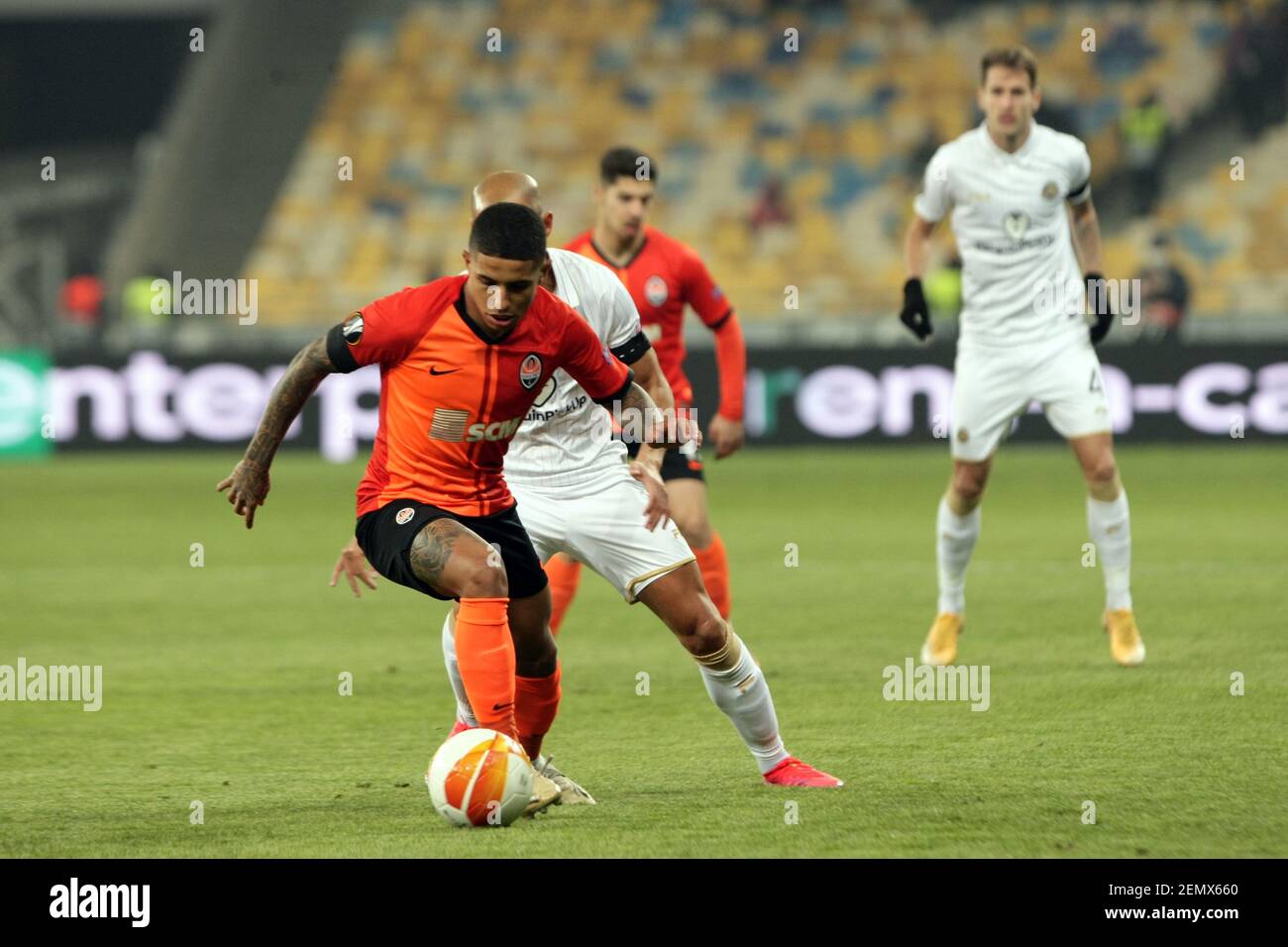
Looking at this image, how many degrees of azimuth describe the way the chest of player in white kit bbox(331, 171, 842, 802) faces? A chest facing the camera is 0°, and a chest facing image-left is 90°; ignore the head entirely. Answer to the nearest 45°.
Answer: approximately 0°

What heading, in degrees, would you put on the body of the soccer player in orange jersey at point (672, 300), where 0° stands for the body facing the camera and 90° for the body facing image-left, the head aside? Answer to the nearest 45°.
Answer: approximately 0°

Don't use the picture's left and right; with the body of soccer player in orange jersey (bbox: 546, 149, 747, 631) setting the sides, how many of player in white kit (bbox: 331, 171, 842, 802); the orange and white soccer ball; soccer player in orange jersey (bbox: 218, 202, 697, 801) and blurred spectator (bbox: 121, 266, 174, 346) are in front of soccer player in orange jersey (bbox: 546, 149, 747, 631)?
3

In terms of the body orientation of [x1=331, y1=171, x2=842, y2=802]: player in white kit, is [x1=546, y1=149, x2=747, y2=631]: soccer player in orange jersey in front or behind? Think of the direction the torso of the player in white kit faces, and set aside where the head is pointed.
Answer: behind

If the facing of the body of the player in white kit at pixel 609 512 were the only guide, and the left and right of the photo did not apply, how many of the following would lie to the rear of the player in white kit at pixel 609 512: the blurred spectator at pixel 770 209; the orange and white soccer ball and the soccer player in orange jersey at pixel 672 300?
2

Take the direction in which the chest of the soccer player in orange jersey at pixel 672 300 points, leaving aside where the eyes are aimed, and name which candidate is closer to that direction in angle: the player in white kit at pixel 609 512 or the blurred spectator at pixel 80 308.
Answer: the player in white kit

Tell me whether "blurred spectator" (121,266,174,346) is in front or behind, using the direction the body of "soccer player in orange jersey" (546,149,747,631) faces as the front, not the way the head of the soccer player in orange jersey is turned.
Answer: behind

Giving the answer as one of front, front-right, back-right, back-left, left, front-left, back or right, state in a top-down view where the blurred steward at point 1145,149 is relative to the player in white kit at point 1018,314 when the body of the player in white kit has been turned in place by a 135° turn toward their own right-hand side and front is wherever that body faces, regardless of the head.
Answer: front-right

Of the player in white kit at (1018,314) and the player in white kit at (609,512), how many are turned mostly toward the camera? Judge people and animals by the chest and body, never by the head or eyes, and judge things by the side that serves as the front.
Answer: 2

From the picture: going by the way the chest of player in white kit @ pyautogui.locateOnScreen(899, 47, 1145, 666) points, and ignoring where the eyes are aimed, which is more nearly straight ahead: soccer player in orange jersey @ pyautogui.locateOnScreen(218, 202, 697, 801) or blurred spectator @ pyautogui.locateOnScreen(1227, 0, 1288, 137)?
the soccer player in orange jersey
